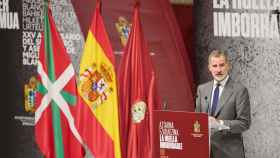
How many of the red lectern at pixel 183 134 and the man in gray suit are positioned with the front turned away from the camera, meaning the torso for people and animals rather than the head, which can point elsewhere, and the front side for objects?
0

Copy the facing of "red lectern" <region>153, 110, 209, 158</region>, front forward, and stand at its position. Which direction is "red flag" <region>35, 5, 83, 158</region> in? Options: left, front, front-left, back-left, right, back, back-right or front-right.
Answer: back-right

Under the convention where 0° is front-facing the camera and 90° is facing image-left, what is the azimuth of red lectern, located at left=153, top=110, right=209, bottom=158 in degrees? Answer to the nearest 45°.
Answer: approximately 0°

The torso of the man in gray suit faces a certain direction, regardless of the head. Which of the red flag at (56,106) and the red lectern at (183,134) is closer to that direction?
the red lectern

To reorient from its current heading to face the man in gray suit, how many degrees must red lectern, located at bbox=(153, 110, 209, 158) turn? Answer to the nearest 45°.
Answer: approximately 135° to its left

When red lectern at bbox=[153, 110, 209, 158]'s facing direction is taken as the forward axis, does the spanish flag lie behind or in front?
behind

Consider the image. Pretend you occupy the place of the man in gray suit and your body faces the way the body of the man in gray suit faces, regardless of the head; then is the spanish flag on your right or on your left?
on your right

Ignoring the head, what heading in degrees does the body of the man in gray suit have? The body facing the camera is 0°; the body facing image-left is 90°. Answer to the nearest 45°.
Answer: approximately 45°

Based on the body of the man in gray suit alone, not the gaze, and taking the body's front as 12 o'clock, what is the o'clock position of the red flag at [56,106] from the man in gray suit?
The red flag is roughly at 2 o'clock from the man in gray suit.
